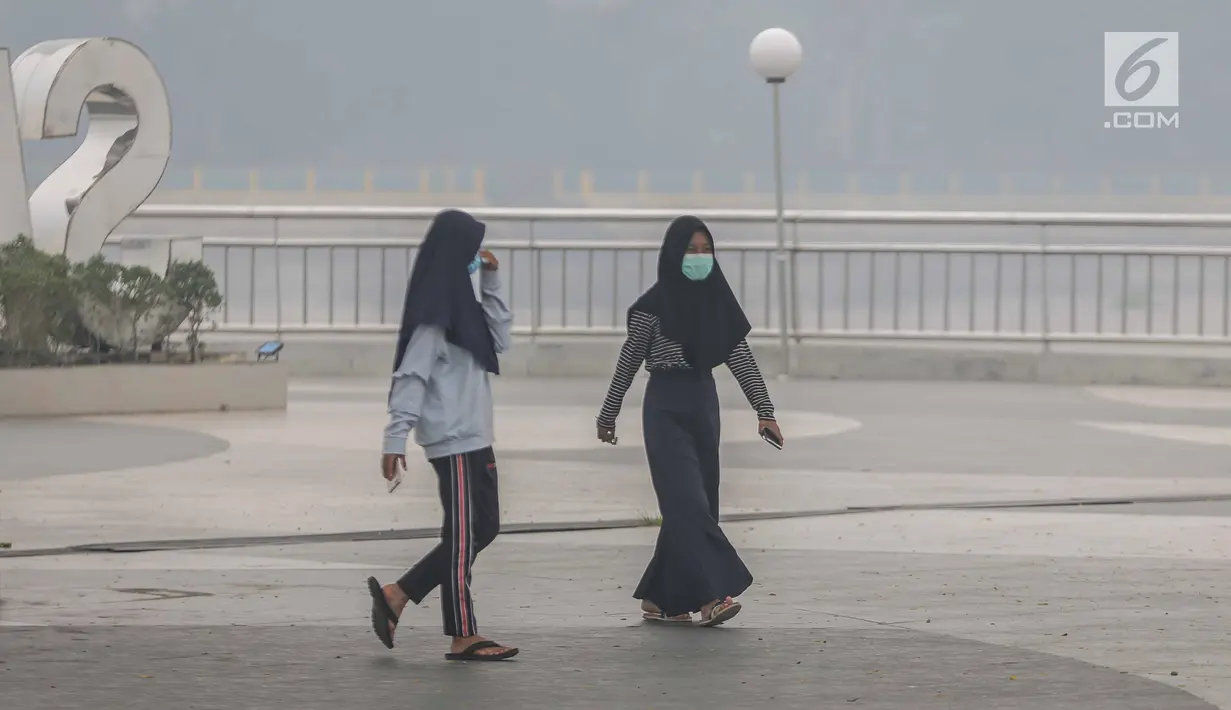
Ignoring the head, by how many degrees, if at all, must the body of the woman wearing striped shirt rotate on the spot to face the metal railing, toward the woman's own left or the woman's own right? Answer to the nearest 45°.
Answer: approximately 135° to the woman's own left

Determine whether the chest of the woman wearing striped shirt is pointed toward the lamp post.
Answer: no

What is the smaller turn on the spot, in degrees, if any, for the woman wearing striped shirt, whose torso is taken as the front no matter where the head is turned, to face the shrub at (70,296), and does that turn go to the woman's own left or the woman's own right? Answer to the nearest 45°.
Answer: approximately 180°

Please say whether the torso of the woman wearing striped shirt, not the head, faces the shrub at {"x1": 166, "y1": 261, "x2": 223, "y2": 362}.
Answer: no

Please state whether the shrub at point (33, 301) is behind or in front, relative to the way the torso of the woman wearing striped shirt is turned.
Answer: behind

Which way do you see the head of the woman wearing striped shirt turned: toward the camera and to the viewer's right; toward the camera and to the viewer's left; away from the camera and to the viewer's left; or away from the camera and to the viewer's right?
toward the camera and to the viewer's right

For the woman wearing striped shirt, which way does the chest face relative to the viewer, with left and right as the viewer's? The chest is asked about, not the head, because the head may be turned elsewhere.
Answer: facing the viewer and to the right of the viewer

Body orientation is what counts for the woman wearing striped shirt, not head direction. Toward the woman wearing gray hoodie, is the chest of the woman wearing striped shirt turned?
no
